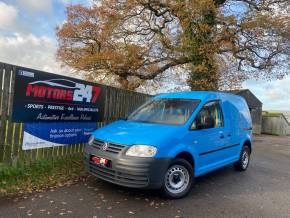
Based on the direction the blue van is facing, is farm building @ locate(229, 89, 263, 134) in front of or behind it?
behind

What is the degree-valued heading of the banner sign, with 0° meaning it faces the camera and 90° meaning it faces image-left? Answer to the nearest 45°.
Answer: approximately 315°

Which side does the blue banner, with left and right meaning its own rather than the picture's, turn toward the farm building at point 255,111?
left

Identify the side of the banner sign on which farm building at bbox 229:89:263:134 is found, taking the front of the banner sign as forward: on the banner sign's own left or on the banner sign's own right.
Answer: on the banner sign's own left

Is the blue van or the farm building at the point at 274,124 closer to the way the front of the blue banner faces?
the blue van

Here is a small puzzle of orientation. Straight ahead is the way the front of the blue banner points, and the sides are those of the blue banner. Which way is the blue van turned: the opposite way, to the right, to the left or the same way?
to the right

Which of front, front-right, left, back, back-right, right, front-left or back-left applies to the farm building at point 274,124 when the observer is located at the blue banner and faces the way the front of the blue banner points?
left

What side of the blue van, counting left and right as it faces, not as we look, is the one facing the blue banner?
right

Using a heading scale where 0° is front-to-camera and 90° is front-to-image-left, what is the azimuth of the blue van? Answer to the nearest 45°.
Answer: approximately 45°

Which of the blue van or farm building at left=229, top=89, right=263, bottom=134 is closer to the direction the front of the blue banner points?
the blue van

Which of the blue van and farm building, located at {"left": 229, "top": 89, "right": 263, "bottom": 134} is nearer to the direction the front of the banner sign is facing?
the blue van
